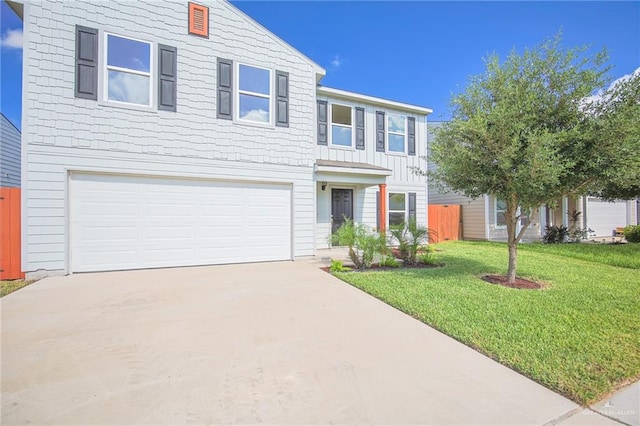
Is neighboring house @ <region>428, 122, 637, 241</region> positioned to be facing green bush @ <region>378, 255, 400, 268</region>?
no

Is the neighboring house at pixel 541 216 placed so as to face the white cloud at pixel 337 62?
no

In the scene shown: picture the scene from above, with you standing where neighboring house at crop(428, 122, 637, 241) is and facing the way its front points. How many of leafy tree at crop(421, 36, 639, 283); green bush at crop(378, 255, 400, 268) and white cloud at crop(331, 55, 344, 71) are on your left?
0

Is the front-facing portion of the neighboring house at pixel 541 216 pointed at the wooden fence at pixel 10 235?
no

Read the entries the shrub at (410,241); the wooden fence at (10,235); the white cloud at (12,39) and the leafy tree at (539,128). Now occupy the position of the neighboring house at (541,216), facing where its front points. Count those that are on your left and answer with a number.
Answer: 0

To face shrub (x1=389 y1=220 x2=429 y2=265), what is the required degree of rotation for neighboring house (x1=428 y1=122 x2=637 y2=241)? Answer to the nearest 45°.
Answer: approximately 45° to its right

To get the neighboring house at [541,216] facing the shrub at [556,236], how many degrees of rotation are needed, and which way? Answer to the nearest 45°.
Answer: approximately 45° to its right

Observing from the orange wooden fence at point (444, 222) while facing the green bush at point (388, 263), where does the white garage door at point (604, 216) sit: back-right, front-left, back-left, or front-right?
back-left

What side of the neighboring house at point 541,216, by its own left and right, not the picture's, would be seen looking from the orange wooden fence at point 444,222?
right

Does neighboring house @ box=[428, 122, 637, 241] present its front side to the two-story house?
no

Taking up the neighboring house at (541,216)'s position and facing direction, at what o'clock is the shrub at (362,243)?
The shrub is roughly at 2 o'clock from the neighboring house.

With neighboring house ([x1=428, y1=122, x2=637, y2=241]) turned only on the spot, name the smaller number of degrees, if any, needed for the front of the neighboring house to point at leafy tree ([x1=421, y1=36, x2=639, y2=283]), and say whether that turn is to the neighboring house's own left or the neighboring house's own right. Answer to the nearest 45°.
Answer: approximately 45° to the neighboring house's own right

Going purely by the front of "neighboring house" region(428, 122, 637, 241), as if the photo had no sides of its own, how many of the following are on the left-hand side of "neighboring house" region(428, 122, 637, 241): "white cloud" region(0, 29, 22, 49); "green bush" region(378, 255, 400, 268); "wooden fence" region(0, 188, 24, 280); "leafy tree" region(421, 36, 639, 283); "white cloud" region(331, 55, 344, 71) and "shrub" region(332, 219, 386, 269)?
0

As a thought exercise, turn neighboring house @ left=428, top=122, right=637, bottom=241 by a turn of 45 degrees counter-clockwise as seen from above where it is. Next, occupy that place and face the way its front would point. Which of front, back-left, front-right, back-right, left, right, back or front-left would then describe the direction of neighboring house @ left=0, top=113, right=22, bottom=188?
back-right

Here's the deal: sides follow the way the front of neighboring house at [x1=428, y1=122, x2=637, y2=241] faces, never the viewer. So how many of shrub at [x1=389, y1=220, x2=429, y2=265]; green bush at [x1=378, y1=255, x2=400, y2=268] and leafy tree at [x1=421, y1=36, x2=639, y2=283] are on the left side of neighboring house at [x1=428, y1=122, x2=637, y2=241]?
0

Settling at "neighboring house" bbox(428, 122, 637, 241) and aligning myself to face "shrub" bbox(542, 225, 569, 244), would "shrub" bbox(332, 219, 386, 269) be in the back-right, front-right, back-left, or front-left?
front-right

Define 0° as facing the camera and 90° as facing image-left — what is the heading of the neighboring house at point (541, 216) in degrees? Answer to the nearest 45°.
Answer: approximately 315°
